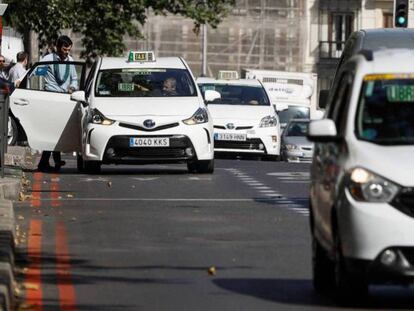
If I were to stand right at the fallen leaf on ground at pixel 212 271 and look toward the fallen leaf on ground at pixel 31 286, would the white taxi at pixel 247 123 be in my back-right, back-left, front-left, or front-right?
back-right

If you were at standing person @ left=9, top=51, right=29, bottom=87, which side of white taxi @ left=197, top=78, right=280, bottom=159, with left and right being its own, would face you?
right

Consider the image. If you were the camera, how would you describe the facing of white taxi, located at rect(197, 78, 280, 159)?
facing the viewer

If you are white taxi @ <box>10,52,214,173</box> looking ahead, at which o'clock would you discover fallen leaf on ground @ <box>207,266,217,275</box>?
The fallen leaf on ground is roughly at 12 o'clock from the white taxi.

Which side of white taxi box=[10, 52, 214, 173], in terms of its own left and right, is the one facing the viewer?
front

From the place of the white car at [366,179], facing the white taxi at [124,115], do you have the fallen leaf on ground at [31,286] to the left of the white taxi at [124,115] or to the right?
left

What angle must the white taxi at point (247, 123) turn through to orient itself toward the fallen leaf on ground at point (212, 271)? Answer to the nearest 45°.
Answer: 0° — it already faces it

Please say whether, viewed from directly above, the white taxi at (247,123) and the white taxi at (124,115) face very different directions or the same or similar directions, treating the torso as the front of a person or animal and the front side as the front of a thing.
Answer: same or similar directions

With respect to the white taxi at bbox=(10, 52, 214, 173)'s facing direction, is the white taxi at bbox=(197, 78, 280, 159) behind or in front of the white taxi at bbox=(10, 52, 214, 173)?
behind

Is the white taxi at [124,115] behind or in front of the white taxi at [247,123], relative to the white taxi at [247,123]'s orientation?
in front

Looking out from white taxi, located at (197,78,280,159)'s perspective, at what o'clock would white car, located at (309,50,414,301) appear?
The white car is roughly at 12 o'clock from the white taxi.

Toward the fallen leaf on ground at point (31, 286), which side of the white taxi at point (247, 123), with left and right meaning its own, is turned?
front

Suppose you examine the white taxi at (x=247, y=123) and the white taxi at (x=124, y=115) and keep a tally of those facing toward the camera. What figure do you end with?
2

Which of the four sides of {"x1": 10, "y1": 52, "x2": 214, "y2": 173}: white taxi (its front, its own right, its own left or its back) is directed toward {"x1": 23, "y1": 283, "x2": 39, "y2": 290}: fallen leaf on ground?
front
